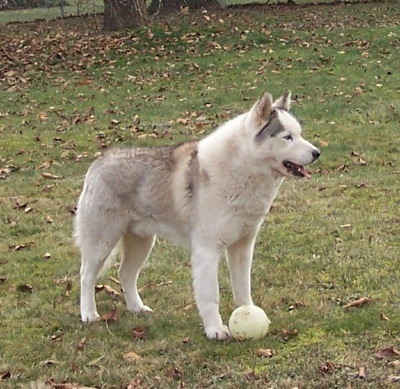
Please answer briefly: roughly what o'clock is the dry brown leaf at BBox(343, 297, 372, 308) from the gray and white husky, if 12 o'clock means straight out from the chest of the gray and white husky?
The dry brown leaf is roughly at 11 o'clock from the gray and white husky.

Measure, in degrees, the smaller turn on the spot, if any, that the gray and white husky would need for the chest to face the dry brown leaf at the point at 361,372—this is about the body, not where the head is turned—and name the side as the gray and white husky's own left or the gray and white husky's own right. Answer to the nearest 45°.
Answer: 0° — it already faces it

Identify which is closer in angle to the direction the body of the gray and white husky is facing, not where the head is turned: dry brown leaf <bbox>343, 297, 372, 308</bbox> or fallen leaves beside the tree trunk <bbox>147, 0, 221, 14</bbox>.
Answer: the dry brown leaf

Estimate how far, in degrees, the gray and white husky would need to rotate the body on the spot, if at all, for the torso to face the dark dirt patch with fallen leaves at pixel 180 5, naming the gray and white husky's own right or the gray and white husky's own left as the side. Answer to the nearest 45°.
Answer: approximately 135° to the gray and white husky's own left

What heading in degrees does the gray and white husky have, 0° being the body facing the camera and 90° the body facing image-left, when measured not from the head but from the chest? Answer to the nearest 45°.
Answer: approximately 315°

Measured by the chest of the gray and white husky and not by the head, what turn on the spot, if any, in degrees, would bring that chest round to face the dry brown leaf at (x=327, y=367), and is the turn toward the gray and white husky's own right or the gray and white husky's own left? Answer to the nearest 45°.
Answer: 0° — it already faces it

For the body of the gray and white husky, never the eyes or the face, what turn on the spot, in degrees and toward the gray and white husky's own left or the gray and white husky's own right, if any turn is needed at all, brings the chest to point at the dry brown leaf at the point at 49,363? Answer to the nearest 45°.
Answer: approximately 90° to the gray and white husky's own right

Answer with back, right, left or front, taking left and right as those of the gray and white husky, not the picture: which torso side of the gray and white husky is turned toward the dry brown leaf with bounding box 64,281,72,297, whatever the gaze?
back

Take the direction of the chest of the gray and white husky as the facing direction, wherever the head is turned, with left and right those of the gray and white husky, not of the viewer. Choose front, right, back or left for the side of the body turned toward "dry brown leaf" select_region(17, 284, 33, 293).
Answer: back

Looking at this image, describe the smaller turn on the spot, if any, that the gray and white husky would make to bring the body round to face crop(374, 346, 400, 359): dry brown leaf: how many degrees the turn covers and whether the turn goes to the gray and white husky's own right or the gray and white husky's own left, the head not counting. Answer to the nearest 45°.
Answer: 0° — it already faces it
